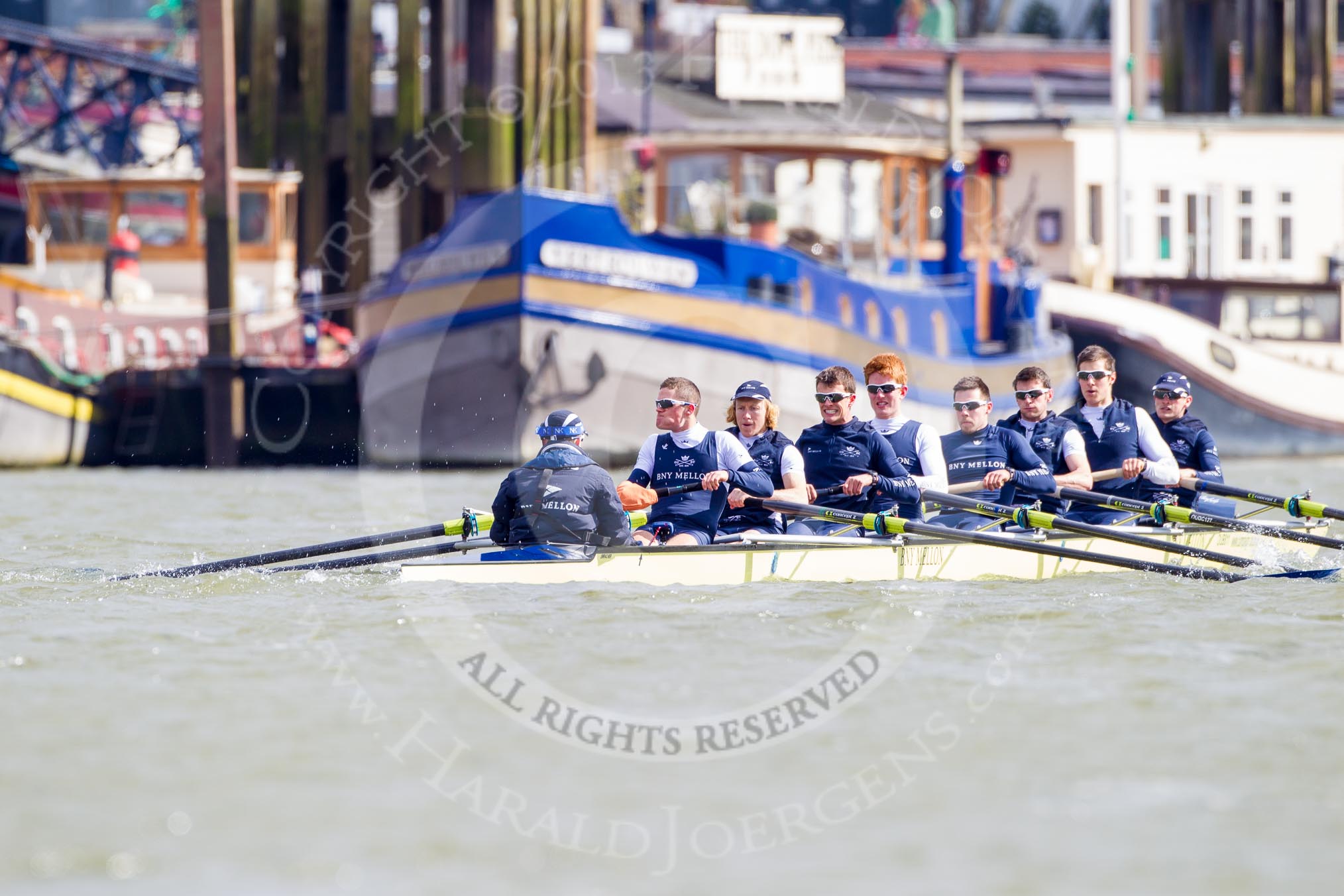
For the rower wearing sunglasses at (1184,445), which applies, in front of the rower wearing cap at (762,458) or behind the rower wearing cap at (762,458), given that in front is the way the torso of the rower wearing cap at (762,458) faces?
behind

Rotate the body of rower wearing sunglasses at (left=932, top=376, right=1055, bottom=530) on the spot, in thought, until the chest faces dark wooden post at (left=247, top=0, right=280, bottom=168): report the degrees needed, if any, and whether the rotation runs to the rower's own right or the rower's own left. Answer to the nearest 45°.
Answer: approximately 90° to the rower's own right

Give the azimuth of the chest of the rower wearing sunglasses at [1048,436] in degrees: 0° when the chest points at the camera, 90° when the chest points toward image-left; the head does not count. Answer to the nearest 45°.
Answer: approximately 45°

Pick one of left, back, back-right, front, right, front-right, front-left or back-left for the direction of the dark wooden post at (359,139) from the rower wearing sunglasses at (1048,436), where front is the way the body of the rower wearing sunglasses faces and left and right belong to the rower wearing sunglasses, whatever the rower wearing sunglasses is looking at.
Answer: right

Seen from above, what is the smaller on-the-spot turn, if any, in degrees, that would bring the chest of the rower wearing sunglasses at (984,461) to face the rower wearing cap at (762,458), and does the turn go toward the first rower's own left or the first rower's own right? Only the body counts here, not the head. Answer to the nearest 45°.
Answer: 0° — they already face them

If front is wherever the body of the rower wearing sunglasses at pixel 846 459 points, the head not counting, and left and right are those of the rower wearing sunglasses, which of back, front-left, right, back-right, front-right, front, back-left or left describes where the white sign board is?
back-right

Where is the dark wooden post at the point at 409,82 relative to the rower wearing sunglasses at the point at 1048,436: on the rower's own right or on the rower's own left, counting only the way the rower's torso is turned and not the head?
on the rower's own right

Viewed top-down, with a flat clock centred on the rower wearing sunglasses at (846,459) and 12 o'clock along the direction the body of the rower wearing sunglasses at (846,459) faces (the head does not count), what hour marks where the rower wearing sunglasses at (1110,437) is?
the rower wearing sunglasses at (1110,437) is roughly at 6 o'clock from the rower wearing sunglasses at (846,459).

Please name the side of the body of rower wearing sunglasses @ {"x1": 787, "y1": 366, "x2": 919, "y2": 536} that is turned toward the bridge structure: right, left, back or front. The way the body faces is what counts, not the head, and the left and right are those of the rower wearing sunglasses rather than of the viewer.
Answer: right

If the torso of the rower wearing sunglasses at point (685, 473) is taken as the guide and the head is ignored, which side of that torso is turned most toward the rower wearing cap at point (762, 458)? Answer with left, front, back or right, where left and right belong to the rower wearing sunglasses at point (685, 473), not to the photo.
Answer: back

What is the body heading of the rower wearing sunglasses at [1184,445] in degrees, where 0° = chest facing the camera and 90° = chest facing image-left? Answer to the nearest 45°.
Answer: approximately 45°
